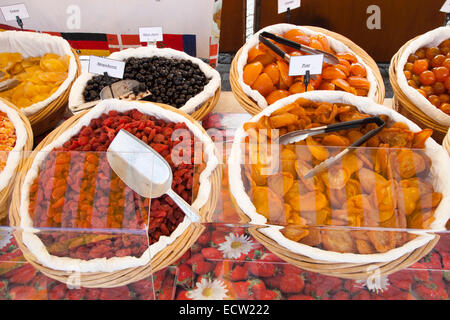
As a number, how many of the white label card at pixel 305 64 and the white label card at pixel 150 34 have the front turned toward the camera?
2

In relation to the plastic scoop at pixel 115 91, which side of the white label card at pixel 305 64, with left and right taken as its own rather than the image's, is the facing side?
right

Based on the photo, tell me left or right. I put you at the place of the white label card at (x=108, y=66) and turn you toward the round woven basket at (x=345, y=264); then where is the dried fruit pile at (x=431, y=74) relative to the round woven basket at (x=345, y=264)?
left

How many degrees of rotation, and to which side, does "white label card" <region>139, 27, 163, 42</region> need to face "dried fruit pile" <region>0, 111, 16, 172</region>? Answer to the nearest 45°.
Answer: approximately 45° to its right

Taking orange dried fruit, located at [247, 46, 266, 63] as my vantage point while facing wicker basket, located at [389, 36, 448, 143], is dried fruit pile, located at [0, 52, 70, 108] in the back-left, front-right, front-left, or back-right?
back-right

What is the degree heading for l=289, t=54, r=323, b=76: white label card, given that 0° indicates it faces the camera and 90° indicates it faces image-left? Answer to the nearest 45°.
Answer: approximately 0°

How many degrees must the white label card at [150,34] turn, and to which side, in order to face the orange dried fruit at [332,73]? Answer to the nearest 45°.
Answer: approximately 45° to its left

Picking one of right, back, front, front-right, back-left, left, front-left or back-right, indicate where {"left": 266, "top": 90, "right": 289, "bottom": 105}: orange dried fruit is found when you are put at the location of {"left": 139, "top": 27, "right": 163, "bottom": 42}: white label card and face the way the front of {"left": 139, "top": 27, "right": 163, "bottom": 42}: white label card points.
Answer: front-left

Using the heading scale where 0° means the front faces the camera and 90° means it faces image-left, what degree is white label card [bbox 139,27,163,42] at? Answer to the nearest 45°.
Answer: approximately 0°

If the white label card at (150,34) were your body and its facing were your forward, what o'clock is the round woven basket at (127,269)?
The round woven basket is roughly at 12 o'clock from the white label card.
